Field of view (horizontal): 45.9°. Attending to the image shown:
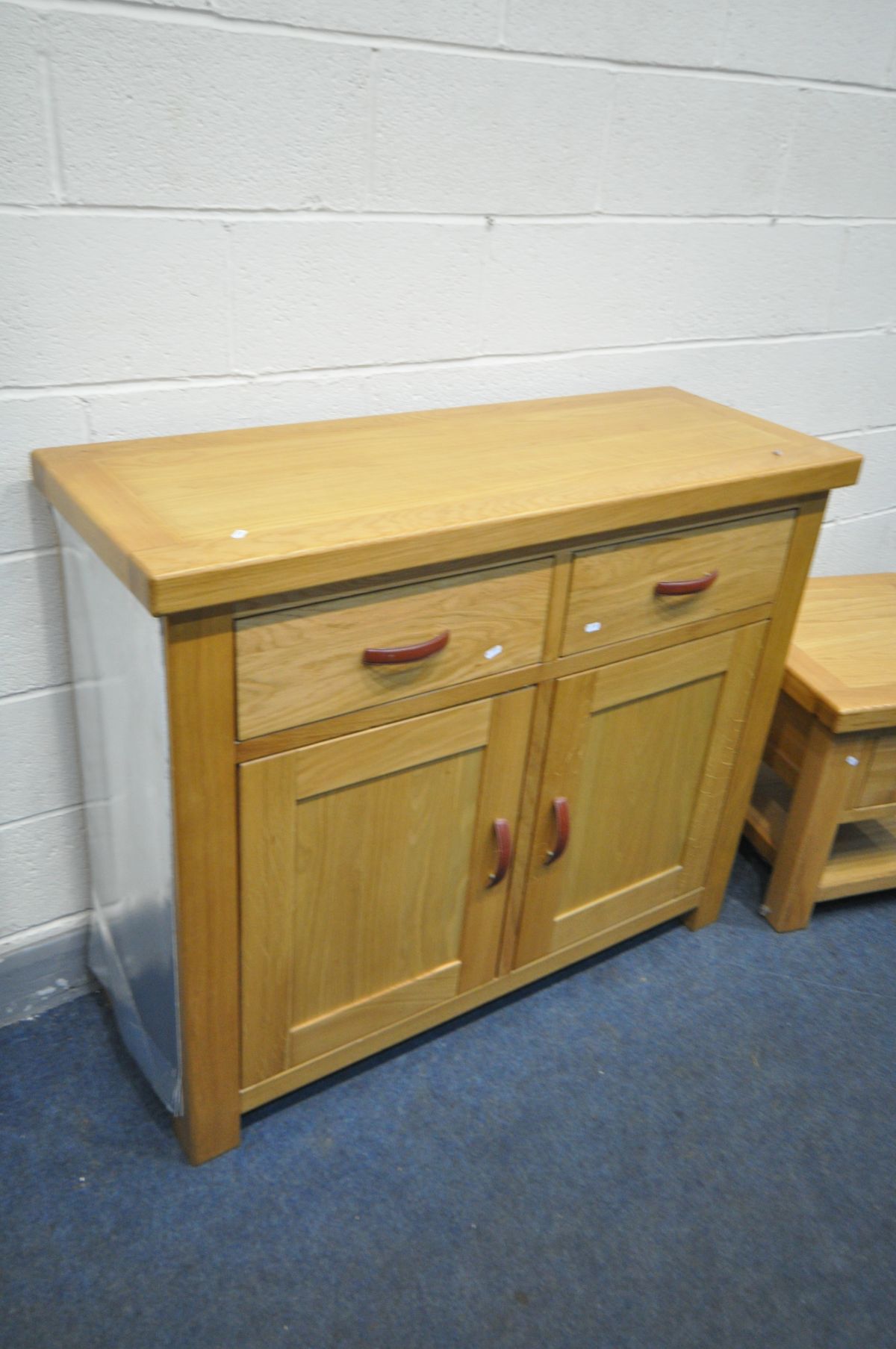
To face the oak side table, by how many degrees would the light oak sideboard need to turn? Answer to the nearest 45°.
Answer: approximately 90° to its left

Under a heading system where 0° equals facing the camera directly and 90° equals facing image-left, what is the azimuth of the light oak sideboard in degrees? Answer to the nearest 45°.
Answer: approximately 315°
